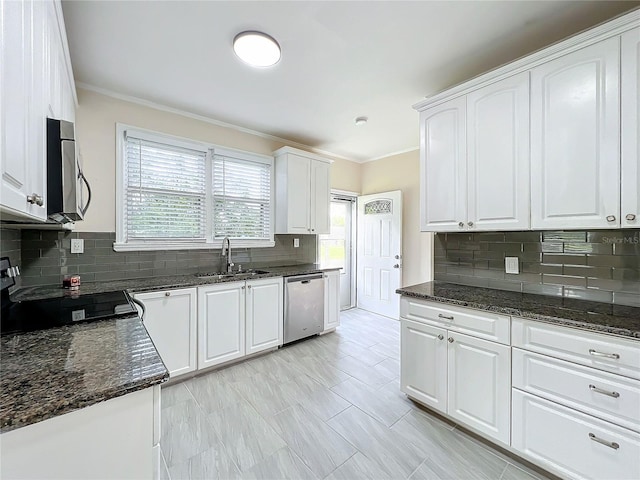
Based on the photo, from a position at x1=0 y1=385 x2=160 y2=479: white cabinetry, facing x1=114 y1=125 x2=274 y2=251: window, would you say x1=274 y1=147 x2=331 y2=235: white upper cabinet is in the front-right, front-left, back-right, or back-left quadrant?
front-right

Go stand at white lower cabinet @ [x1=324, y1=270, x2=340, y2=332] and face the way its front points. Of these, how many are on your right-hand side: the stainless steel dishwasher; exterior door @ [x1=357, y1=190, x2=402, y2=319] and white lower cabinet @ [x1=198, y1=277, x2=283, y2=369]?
2

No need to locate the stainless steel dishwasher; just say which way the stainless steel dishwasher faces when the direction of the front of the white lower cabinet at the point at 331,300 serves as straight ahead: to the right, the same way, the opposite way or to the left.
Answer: the same way

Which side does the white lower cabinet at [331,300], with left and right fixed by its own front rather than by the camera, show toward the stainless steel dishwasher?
right

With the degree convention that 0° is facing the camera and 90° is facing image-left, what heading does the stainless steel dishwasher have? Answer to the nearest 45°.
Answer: approximately 315°

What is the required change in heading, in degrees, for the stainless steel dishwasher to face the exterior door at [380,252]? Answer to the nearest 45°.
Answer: approximately 90° to its left

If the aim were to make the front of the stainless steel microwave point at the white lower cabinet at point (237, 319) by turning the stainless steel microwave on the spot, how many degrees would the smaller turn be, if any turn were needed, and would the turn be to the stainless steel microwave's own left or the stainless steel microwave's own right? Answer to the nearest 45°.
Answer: approximately 45° to the stainless steel microwave's own left

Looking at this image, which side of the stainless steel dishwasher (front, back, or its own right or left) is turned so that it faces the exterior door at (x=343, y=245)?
left

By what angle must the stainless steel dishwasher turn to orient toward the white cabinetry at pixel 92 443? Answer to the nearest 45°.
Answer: approximately 45° to its right

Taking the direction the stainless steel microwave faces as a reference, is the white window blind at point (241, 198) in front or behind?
in front

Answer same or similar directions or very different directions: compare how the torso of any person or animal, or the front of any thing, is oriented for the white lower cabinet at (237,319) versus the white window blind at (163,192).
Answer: same or similar directions

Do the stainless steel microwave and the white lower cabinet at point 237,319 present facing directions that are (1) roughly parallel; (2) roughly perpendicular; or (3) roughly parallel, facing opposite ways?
roughly perpendicular

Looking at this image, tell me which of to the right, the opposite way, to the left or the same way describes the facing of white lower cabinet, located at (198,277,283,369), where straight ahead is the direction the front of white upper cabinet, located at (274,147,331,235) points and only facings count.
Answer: the same way

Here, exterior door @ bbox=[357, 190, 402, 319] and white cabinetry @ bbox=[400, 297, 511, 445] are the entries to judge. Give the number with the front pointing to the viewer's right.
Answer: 0

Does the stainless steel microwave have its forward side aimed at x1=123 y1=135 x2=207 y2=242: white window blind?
no

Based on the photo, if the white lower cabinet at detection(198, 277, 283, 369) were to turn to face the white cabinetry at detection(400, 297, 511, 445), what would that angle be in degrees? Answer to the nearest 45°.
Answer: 0° — it already faces it

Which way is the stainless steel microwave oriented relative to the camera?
to the viewer's right

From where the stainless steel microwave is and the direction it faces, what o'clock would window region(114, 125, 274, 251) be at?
The window is roughly at 10 o'clock from the stainless steel microwave.

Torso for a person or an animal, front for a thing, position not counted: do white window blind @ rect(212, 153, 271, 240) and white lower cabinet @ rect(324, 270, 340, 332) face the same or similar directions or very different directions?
same or similar directions

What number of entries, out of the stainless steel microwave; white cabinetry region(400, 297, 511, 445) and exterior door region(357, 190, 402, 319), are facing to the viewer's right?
1
